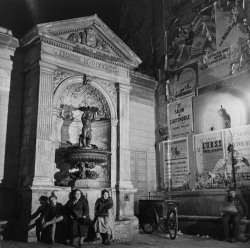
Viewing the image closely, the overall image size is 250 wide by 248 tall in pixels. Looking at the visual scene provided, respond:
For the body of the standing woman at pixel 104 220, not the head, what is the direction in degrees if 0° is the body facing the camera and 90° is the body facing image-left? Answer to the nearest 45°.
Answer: approximately 0°

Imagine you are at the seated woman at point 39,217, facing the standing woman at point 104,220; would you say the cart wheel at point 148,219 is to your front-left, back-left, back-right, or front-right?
front-left

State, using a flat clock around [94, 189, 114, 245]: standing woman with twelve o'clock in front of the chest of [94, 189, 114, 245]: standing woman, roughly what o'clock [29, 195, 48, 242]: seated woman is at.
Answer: [29, 195, 48, 242]: seated woman is roughly at 3 o'clock from [94, 189, 114, 245]: standing woman.

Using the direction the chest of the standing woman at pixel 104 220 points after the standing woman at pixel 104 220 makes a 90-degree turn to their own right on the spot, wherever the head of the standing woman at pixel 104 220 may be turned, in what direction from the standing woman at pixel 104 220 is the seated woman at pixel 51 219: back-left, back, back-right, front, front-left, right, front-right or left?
front

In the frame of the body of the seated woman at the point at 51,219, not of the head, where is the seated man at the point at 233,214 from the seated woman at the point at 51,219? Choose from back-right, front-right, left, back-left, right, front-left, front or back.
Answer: back-left

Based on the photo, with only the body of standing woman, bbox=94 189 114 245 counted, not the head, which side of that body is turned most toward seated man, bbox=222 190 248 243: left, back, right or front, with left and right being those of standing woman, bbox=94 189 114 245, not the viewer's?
left

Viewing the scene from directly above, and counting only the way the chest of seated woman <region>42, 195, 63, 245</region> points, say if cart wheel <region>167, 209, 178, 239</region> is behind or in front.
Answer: behind

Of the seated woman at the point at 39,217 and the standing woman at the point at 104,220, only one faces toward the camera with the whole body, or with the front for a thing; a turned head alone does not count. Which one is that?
the standing woman at the point at 104,220
